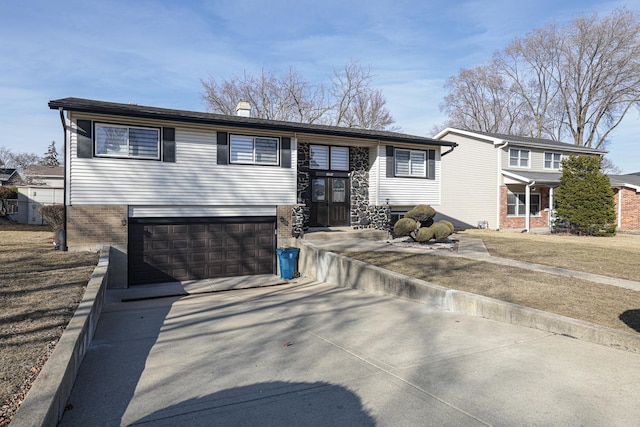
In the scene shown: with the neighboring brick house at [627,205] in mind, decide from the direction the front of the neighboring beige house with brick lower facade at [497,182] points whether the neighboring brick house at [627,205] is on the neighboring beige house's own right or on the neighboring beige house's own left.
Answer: on the neighboring beige house's own left

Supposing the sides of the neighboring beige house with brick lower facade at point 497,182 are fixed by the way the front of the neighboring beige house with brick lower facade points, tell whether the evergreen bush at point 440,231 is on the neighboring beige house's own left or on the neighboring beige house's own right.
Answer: on the neighboring beige house's own right

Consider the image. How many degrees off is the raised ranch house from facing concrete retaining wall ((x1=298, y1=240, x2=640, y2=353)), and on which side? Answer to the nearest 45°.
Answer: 0° — it already faces it

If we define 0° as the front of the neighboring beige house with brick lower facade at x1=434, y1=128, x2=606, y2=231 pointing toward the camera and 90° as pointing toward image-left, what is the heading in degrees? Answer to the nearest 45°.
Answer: approximately 315°

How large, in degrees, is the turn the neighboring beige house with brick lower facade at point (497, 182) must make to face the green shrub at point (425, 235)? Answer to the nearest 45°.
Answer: approximately 45° to its right

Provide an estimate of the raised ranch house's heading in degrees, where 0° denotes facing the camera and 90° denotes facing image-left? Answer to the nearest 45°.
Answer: approximately 315°

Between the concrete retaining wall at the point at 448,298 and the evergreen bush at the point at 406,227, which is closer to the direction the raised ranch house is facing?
the concrete retaining wall

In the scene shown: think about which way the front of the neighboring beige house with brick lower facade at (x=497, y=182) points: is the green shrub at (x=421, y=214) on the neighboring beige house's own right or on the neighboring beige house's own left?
on the neighboring beige house's own right

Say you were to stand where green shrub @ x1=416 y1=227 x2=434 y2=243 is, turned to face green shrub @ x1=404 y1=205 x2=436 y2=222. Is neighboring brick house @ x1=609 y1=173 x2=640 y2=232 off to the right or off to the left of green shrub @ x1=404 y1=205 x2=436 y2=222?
right

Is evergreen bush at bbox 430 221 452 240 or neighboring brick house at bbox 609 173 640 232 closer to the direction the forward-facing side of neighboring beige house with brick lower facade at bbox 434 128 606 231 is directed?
the evergreen bush

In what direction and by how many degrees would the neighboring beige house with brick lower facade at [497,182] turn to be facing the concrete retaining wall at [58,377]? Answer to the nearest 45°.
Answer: approximately 45° to its right

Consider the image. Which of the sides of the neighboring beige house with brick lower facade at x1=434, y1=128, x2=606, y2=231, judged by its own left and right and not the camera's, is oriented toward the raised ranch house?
right
